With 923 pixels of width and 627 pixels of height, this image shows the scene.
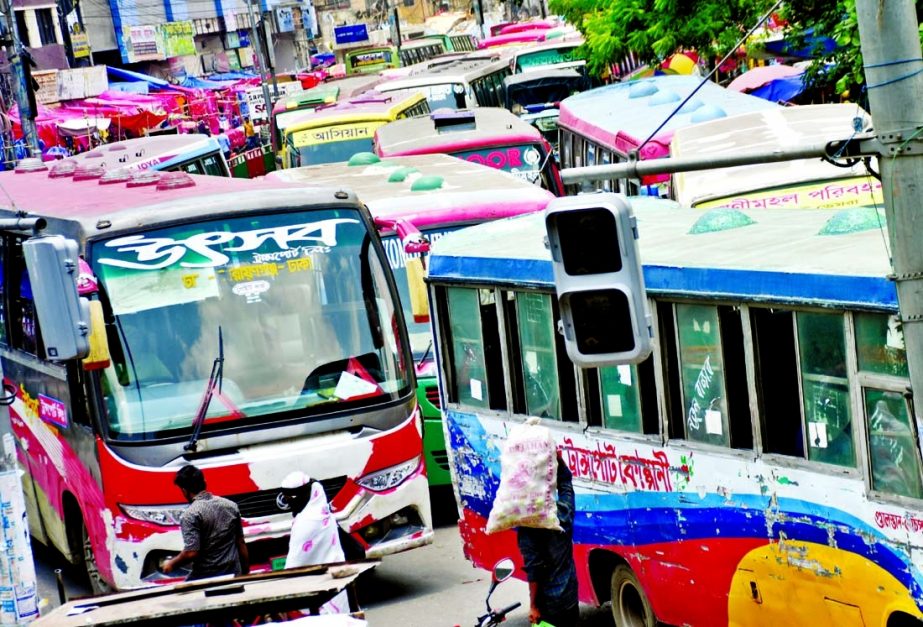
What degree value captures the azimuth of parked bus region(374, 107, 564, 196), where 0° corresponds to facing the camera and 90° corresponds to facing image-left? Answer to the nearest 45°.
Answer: approximately 315°

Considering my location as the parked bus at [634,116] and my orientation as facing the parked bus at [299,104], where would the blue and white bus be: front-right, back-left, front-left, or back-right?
back-left

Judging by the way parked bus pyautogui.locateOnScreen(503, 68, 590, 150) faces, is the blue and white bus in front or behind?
in front

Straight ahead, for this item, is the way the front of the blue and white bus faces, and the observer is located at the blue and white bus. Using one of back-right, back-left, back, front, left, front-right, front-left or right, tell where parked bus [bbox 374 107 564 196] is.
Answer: back-left

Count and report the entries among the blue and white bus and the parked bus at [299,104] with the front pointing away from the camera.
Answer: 0

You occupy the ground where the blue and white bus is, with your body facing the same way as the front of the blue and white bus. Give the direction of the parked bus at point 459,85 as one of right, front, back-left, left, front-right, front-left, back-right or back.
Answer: back-left

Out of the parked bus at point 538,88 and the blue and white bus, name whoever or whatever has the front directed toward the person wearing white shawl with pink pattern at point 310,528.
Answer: the parked bus

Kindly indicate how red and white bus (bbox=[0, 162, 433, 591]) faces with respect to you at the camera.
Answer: facing the viewer and to the right of the viewer

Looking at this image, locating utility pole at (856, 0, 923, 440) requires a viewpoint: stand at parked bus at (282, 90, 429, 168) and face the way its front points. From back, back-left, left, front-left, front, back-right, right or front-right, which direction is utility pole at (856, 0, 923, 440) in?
front-left

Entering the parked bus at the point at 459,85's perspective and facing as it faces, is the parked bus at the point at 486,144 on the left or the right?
on its left

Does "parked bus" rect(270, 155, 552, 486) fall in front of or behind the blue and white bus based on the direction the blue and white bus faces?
behind

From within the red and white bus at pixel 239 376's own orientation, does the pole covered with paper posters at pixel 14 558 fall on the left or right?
on its right

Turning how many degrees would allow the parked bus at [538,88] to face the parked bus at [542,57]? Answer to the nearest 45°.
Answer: approximately 180°

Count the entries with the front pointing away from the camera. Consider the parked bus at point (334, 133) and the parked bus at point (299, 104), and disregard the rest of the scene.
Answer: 0

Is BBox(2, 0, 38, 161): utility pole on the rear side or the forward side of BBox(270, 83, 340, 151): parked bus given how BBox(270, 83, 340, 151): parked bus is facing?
on the forward side
